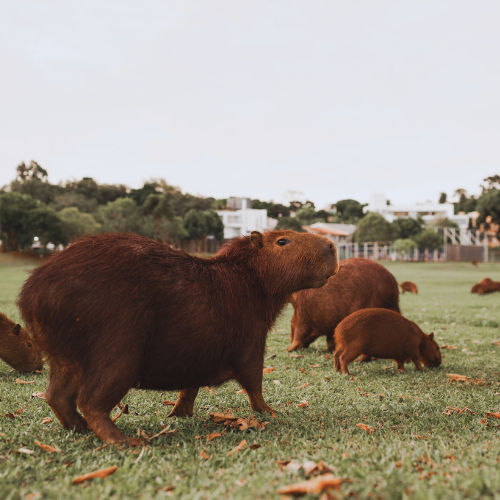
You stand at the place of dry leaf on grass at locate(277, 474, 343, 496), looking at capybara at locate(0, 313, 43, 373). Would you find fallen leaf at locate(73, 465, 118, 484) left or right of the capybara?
left

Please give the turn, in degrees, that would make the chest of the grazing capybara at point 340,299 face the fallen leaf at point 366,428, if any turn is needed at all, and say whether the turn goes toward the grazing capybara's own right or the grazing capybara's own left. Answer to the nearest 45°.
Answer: approximately 90° to the grazing capybara's own left

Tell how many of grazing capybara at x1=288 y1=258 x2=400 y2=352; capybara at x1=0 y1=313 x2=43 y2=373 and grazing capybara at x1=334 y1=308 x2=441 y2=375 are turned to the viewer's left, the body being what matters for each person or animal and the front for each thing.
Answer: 1

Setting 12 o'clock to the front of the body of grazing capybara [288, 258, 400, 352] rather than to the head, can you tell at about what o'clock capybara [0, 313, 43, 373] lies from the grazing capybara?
The capybara is roughly at 11 o'clock from the grazing capybara.

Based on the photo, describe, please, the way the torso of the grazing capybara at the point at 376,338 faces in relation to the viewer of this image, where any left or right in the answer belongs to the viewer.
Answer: facing to the right of the viewer

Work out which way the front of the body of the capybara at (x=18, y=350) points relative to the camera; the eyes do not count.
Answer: to the viewer's right

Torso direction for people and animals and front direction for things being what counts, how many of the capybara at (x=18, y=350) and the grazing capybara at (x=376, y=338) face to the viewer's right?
2

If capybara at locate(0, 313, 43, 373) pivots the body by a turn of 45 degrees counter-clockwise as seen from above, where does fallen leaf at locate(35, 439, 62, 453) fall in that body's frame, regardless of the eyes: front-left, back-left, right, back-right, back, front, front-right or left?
back-right

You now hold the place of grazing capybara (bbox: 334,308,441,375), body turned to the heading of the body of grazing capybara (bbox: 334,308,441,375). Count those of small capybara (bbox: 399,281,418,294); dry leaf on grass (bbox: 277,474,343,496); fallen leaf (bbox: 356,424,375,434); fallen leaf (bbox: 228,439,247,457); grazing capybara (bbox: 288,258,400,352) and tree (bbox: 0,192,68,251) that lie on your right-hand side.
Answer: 3

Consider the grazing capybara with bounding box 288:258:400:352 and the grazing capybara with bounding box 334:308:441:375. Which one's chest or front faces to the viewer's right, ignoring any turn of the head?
the grazing capybara with bounding box 334:308:441:375

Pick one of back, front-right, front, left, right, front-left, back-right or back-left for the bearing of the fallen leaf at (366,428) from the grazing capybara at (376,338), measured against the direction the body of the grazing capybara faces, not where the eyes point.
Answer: right

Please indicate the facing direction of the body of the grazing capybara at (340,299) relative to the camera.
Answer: to the viewer's left

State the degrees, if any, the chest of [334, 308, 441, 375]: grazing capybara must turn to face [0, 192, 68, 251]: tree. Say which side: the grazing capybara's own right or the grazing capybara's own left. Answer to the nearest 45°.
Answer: approximately 135° to the grazing capybara's own left

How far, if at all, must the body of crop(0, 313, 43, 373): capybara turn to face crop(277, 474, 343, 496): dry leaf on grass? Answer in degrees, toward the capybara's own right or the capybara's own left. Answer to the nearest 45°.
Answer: approximately 90° to the capybara's own right

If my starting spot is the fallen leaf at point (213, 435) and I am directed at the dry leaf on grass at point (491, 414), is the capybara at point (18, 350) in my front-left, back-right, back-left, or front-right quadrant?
back-left

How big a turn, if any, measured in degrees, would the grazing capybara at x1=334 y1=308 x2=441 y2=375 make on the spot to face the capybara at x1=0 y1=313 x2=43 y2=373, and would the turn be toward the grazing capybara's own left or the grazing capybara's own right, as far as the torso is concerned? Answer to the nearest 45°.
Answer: approximately 180°
